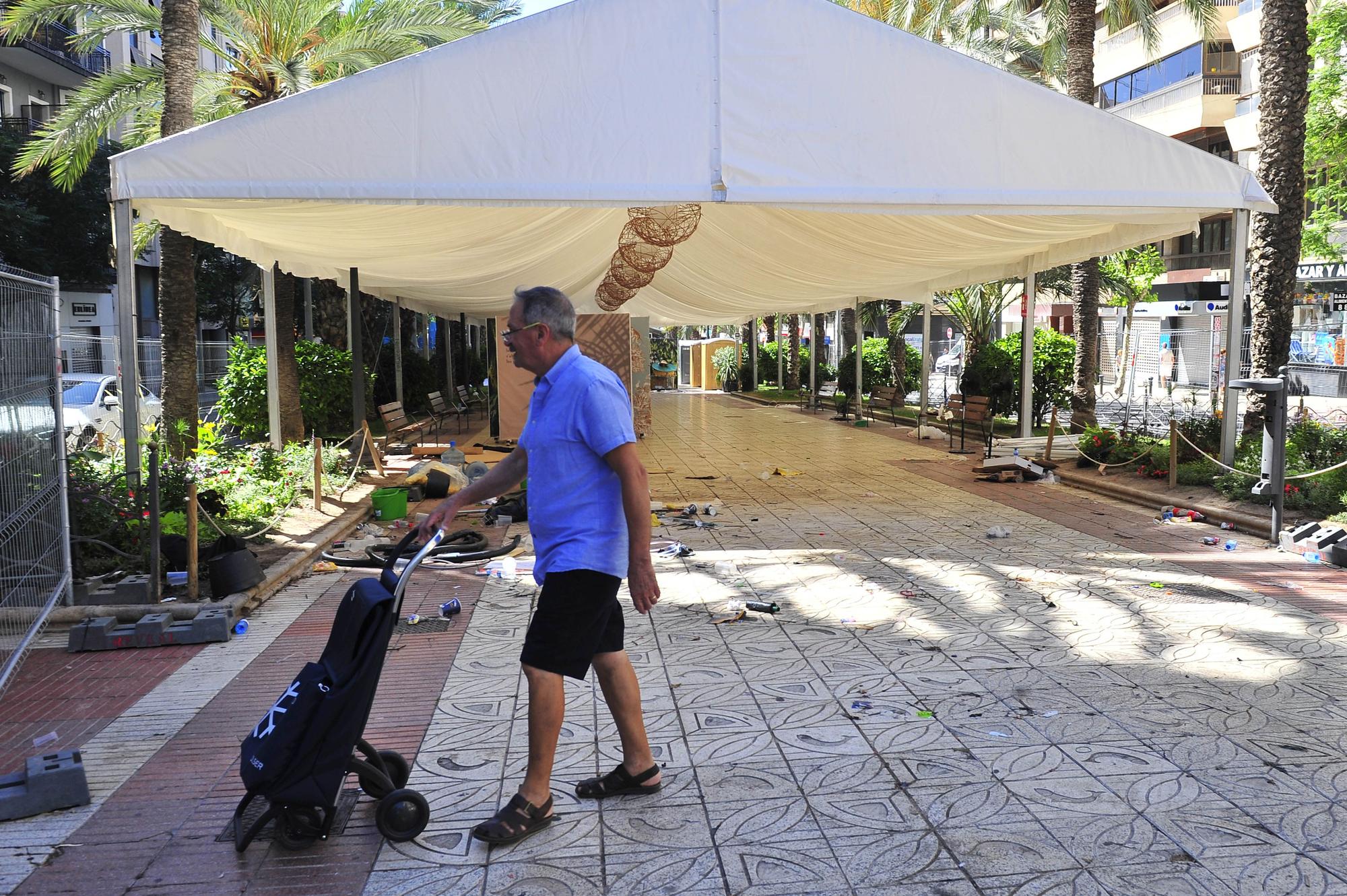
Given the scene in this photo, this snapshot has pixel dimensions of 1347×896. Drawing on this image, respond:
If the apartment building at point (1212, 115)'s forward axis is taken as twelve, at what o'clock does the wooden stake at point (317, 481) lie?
The wooden stake is roughly at 11 o'clock from the apartment building.

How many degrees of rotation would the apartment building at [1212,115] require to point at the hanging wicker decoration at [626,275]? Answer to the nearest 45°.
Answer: approximately 45° to its left

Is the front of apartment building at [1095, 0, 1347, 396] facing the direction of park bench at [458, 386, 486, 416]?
yes

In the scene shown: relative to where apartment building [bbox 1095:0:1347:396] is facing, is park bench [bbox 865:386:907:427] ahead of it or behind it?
ahead

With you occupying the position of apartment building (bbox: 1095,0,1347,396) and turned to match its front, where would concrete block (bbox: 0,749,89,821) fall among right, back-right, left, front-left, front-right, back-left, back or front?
front-left

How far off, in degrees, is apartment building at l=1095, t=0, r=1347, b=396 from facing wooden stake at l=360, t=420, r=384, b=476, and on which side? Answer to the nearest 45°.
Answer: approximately 45° to its left

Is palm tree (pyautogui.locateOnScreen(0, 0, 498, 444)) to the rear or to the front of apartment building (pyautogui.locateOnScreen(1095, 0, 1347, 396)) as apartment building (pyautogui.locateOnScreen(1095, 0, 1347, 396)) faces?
to the front

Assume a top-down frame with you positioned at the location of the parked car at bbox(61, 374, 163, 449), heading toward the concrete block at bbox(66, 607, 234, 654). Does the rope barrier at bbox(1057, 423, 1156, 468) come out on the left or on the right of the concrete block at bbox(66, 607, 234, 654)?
left

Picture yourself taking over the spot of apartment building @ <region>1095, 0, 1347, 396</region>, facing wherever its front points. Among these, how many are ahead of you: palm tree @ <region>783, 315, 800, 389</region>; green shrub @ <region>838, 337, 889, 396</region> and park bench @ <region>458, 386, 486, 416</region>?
3

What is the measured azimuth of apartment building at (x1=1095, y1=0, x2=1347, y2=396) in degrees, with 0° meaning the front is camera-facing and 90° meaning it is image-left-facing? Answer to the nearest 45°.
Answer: approximately 45°

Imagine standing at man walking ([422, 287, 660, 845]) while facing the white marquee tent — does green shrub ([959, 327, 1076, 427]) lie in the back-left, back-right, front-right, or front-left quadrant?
front-right

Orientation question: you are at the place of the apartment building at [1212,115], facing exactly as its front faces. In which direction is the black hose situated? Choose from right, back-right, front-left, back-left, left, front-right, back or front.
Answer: front-left

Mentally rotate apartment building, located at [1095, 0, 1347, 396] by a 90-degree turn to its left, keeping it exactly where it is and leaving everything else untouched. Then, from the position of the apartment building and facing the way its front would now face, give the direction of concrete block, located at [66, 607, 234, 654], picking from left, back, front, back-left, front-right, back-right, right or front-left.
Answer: front-right

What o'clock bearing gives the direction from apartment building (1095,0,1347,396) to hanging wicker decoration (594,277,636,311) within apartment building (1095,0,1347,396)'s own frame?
The hanging wicker decoration is roughly at 11 o'clock from the apartment building.

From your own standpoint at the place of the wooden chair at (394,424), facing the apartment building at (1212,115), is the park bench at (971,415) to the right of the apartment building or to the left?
right
